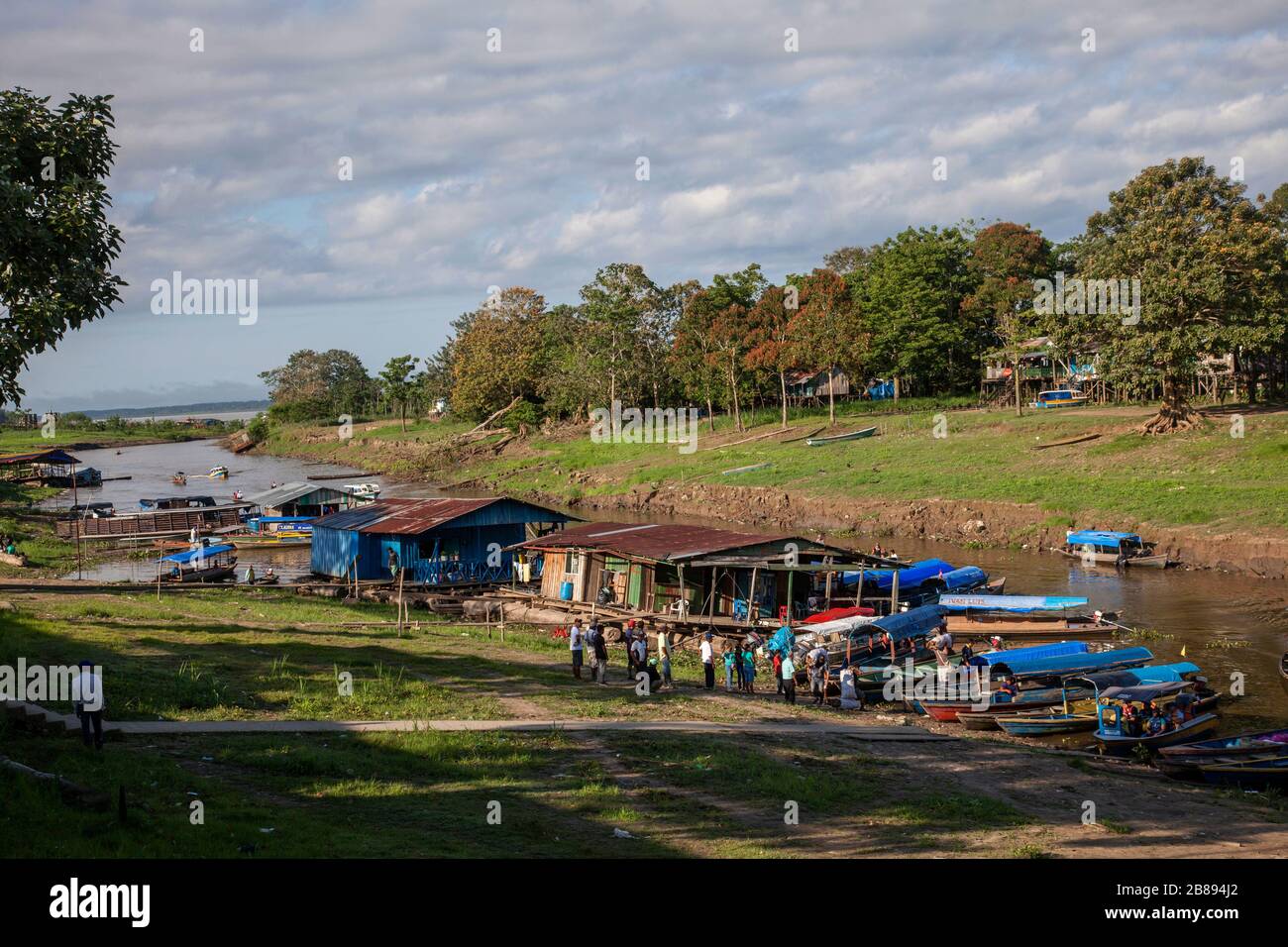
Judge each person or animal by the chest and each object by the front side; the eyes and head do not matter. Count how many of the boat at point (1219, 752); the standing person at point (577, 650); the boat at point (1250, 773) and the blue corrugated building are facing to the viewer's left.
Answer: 2

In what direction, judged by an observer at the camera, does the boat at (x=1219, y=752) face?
facing to the left of the viewer

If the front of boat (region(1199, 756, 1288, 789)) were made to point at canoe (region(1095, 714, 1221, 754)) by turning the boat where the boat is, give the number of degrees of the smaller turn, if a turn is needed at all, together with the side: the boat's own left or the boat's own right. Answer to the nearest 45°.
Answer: approximately 45° to the boat's own right

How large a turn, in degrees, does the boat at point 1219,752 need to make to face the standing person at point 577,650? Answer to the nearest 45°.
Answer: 0° — it already faces them

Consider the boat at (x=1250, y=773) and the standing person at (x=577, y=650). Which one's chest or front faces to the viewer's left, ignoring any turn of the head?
the boat

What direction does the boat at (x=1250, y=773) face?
to the viewer's left

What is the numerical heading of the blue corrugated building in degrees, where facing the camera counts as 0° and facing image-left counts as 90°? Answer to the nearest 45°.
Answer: approximately 315°
